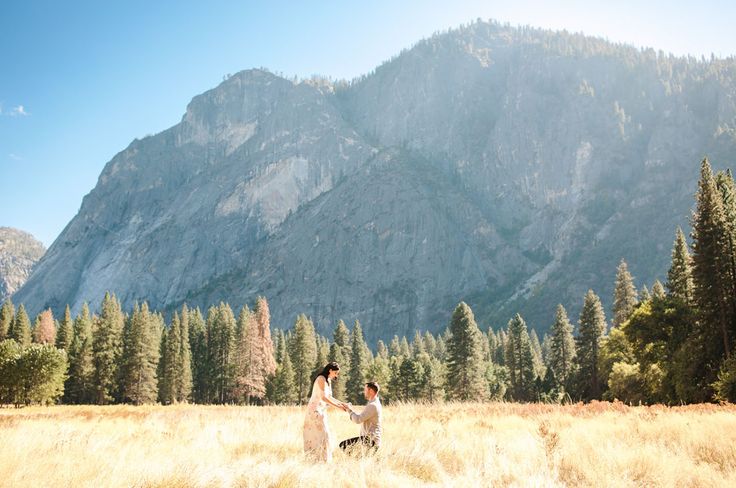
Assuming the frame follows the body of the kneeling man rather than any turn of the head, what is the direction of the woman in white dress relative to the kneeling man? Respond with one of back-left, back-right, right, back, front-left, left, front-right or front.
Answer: front-left

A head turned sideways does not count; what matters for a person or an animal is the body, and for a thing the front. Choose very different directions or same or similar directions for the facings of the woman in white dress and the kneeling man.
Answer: very different directions

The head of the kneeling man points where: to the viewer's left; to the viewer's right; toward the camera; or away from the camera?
to the viewer's left

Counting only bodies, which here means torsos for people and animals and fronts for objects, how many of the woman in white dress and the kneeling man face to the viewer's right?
1

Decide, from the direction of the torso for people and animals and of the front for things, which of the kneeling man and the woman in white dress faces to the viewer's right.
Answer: the woman in white dress

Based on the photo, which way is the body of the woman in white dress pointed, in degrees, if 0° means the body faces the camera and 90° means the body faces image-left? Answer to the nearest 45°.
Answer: approximately 270°

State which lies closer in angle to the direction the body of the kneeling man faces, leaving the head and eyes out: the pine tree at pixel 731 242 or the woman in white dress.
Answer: the woman in white dress

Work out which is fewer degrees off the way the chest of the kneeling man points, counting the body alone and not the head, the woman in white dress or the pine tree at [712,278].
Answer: the woman in white dress

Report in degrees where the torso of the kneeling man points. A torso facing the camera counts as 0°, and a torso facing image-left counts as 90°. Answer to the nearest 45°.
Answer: approximately 90°
